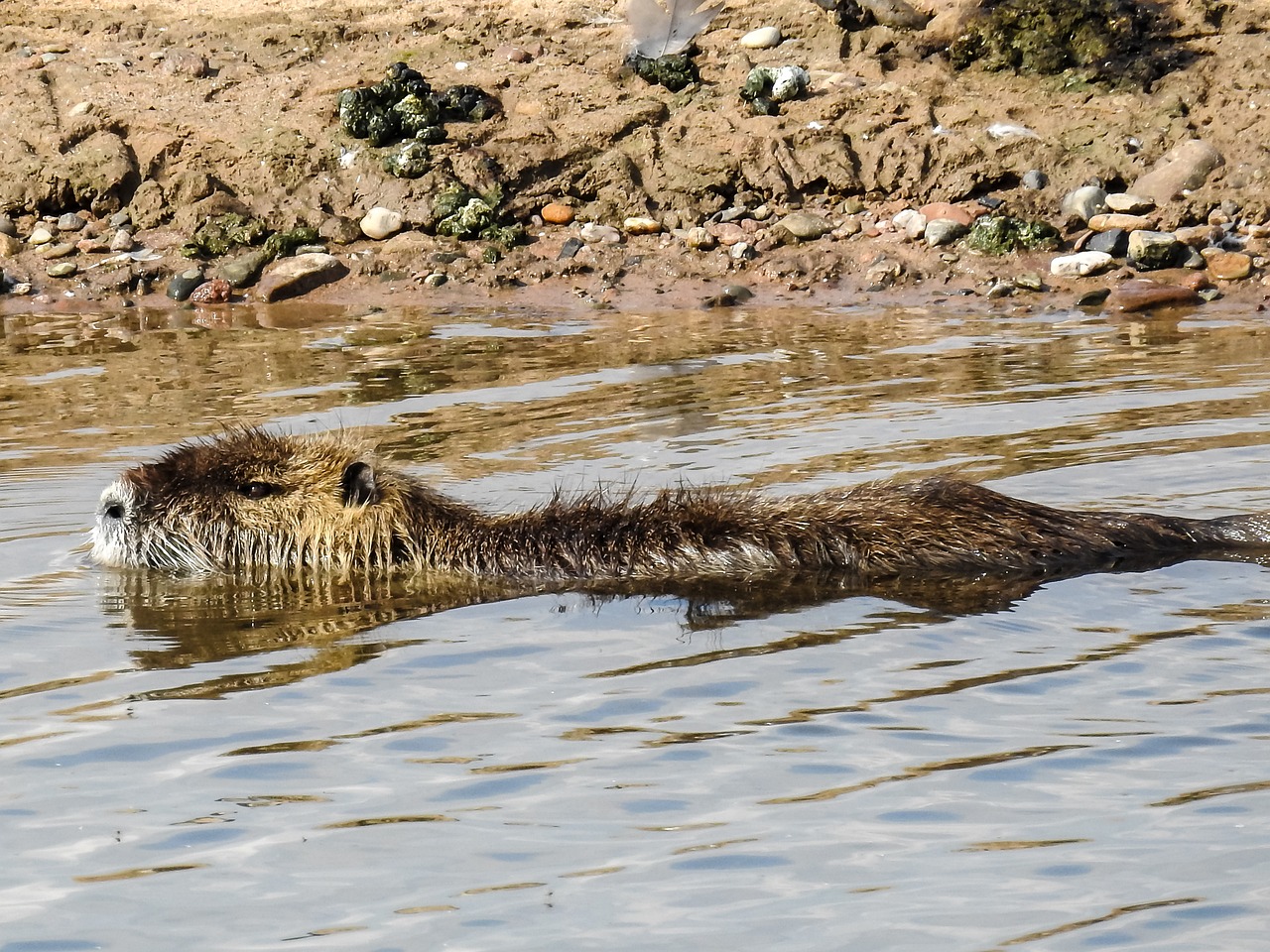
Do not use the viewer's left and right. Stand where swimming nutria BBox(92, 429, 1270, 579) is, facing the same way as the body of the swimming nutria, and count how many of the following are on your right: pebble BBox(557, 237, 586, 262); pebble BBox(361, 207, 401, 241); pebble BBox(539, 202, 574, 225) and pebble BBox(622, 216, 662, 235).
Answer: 4

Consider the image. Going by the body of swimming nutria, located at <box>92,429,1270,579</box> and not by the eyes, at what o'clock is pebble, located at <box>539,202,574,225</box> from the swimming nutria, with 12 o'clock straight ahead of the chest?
The pebble is roughly at 3 o'clock from the swimming nutria.

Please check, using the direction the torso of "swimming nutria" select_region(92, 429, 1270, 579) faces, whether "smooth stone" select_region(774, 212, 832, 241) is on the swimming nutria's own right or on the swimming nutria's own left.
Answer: on the swimming nutria's own right

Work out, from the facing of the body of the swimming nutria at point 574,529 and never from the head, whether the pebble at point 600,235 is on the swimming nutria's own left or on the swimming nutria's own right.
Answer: on the swimming nutria's own right

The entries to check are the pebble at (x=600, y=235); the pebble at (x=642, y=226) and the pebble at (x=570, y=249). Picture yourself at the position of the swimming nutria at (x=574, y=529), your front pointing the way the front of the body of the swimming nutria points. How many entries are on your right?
3

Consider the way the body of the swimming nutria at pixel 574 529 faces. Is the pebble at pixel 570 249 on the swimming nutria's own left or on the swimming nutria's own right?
on the swimming nutria's own right

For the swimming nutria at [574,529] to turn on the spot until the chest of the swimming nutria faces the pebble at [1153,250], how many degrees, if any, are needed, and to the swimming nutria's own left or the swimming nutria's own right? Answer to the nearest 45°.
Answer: approximately 135° to the swimming nutria's own right

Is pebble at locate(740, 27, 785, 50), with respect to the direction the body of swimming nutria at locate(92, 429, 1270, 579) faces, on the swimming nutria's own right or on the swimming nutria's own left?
on the swimming nutria's own right

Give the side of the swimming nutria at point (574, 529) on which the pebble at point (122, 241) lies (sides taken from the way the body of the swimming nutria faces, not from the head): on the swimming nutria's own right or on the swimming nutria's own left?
on the swimming nutria's own right

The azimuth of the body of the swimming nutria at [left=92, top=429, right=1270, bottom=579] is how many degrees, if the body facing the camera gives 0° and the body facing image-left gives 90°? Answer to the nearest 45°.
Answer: approximately 90°

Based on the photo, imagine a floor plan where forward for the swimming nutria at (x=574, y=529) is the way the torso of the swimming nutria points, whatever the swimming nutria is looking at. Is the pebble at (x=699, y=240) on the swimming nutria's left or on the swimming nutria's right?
on the swimming nutria's right

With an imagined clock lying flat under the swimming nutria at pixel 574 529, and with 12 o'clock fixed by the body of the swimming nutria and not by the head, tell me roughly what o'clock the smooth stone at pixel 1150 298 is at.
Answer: The smooth stone is roughly at 4 o'clock from the swimming nutria.
